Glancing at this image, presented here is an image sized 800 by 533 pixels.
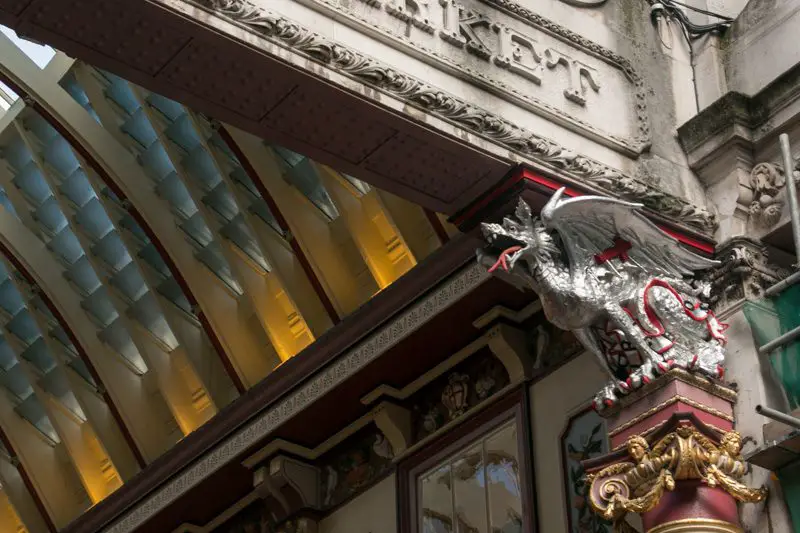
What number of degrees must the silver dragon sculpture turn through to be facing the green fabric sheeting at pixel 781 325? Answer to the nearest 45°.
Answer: approximately 135° to its right

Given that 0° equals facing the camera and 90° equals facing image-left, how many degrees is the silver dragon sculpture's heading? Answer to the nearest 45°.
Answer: approximately 90°
